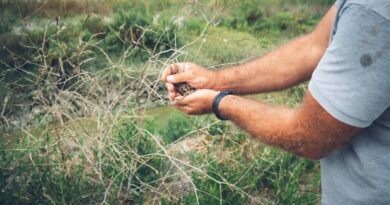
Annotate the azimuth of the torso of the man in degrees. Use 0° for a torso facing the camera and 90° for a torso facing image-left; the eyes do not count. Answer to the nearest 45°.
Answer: approximately 90°
